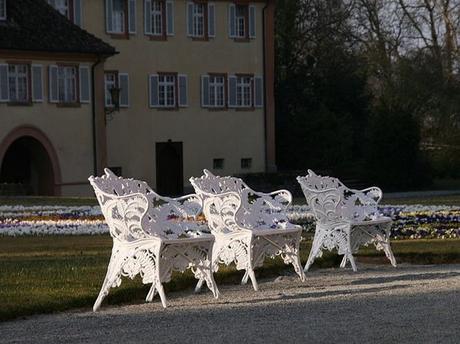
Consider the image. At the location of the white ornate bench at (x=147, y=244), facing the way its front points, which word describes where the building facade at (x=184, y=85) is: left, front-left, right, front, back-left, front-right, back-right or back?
back-left

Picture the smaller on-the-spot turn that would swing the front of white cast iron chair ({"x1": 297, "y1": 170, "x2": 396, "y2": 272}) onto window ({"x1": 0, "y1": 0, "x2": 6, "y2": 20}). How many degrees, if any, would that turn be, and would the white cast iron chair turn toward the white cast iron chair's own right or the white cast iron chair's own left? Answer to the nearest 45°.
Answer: approximately 180°

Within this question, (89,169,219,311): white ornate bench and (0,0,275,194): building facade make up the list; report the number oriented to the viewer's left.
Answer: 0

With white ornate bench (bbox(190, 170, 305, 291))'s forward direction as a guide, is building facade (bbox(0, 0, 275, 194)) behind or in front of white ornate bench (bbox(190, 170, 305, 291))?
behind

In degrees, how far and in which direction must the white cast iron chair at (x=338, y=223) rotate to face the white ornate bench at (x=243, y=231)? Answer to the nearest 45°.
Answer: approximately 90° to its right

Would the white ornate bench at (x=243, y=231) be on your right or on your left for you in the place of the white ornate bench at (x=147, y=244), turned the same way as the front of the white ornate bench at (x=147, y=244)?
on your left

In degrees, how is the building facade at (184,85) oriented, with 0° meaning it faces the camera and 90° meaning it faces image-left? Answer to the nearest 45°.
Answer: approximately 0°

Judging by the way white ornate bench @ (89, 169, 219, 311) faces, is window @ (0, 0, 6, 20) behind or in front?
behind

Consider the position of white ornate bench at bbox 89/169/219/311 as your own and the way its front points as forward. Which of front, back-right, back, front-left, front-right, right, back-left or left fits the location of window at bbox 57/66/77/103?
back-left

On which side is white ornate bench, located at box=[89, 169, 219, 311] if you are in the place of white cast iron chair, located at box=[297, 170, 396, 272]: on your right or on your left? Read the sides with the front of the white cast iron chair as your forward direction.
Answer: on your right

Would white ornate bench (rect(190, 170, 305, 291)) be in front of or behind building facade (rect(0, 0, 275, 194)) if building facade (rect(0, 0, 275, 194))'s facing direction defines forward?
in front
